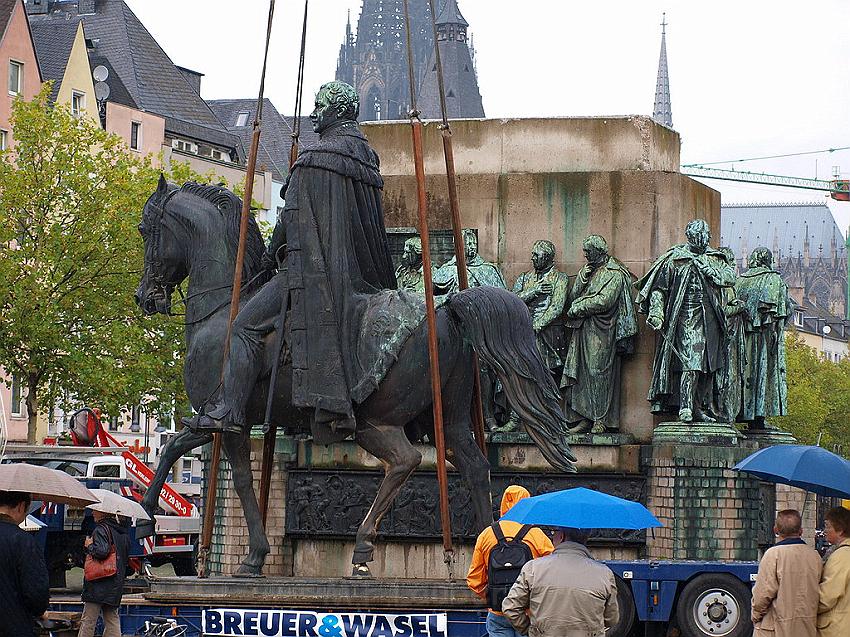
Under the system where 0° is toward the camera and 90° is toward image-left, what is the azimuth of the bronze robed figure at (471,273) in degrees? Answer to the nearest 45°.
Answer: approximately 0°

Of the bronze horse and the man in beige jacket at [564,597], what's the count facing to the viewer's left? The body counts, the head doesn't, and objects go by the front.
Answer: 1

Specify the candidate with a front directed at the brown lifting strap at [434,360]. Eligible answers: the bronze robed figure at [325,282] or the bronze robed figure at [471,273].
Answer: the bronze robed figure at [471,273]

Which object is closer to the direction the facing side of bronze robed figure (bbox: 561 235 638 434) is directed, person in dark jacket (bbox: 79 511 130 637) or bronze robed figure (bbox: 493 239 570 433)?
the person in dark jacket

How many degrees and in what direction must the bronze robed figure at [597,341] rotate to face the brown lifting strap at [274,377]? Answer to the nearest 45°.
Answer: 0° — it already faces it

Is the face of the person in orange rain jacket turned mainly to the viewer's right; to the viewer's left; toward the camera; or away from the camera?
away from the camera

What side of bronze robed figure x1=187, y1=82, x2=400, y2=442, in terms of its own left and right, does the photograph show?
left

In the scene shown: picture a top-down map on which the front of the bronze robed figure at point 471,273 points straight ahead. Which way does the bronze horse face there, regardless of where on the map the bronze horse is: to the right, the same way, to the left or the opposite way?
to the right

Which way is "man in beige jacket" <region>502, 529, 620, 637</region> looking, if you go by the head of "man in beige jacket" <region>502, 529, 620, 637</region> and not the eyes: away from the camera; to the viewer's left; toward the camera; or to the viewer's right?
away from the camera

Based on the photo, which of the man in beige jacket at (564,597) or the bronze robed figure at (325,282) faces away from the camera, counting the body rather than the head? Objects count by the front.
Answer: the man in beige jacket

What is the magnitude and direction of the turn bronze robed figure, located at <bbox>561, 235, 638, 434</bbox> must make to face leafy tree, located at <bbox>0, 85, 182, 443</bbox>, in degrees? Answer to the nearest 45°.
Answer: approximately 90° to its right

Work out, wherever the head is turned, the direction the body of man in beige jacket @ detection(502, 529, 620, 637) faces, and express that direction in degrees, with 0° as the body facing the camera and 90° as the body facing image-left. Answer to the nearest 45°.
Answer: approximately 180°

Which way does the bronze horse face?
to the viewer's left

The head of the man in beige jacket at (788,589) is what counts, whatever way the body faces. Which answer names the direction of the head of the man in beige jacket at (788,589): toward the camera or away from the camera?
away from the camera
